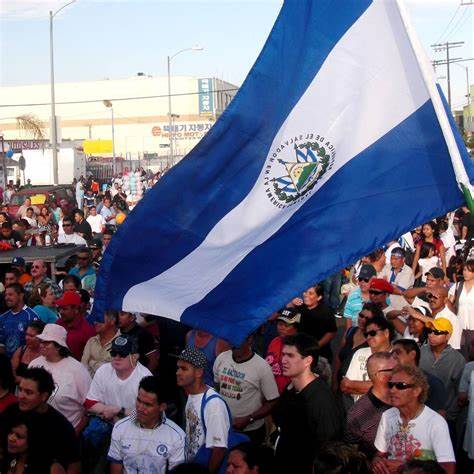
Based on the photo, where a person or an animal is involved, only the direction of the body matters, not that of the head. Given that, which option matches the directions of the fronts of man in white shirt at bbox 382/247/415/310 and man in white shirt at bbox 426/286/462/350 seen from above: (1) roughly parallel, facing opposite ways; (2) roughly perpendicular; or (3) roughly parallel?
roughly parallel

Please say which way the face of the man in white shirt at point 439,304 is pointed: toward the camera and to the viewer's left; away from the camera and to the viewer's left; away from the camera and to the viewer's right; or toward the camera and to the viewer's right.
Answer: toward the camera and to the viewer's left

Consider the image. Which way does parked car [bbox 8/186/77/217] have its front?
to the viewer's left

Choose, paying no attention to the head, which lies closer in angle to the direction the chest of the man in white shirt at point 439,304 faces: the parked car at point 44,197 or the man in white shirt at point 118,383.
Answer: the man in white shirt

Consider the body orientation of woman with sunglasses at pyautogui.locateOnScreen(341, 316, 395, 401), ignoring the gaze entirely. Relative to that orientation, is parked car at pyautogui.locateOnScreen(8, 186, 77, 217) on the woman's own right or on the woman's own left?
on the woman's own right

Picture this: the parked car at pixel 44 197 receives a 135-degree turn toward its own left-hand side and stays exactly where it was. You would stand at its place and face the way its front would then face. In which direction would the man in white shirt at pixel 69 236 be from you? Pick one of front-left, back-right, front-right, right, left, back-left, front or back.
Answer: front-right

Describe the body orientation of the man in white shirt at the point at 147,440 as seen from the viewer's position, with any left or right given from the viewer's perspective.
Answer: facing the viewer

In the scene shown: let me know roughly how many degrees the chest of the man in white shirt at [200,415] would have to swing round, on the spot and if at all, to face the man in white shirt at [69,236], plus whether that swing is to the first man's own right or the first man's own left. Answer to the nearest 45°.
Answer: approximately 135° to the first man's own right

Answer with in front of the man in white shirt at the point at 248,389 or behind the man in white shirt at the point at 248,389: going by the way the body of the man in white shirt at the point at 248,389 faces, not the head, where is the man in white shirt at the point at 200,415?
in front

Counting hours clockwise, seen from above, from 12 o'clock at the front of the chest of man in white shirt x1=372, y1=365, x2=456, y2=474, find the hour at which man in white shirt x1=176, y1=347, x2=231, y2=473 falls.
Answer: man in white shirt x1=176, y1=347, x2=231, y2=473 is roughly at 2 o'clock from man in white shirt x1=372, y1=365, x2=456, y2=474.

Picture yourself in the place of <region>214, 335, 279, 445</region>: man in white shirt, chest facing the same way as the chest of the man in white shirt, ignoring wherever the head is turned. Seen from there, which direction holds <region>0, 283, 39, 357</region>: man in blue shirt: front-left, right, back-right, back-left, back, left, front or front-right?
right
